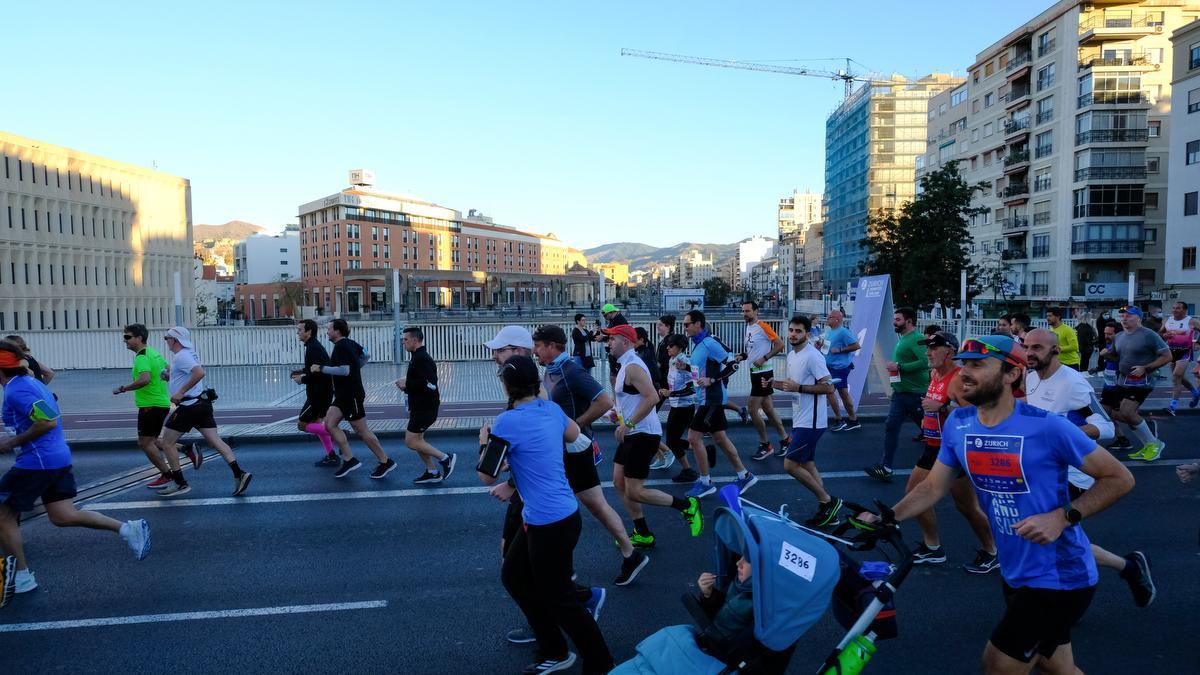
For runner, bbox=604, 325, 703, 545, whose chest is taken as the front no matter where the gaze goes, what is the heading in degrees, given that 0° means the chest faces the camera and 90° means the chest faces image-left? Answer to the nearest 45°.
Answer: approximately 90°

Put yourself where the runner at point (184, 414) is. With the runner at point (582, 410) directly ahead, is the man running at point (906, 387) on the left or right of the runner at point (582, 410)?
left

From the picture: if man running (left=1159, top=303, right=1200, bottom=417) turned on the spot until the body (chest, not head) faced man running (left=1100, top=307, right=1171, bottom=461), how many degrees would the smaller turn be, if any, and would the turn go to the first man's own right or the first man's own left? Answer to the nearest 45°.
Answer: approximately 45° to the first man's own left

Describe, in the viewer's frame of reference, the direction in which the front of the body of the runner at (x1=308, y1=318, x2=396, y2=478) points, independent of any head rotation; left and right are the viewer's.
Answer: facing to the left of the viewer

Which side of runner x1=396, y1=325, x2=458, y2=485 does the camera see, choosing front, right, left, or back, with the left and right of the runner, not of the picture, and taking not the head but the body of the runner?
left

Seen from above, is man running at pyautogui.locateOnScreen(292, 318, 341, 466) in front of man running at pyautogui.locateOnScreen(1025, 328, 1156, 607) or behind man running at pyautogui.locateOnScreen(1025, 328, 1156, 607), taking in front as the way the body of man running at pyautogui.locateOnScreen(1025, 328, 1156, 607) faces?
in front

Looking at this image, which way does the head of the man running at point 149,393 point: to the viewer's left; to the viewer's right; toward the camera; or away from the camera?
to the viewer's left

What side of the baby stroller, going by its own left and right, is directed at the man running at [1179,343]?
back

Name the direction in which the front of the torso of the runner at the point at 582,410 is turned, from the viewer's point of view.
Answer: to the viewer's left

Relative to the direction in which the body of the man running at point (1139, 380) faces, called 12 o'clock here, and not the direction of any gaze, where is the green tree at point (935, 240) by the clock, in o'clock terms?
The green tree is roughly at 4 o'clock from the man running.

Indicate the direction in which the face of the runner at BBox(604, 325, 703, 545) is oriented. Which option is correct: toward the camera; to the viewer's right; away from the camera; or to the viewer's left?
to the viewer's left

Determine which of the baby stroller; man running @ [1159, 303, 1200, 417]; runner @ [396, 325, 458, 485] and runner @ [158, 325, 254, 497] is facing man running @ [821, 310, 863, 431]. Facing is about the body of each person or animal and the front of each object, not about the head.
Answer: man running @ [1159, 303, 1200, 417]

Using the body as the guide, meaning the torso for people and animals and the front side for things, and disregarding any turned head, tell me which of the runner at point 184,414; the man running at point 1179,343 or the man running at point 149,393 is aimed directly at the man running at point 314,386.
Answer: the man running at point 1179,343

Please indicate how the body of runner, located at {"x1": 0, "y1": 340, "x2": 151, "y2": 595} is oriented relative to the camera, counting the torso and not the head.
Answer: to the viewer's left

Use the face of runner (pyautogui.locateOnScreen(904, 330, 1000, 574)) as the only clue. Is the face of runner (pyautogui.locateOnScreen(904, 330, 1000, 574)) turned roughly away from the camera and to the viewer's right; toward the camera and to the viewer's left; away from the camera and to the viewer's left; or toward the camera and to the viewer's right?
toward the camera and to the viewer's left

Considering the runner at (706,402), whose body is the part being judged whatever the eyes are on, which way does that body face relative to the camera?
to the viewer's left
